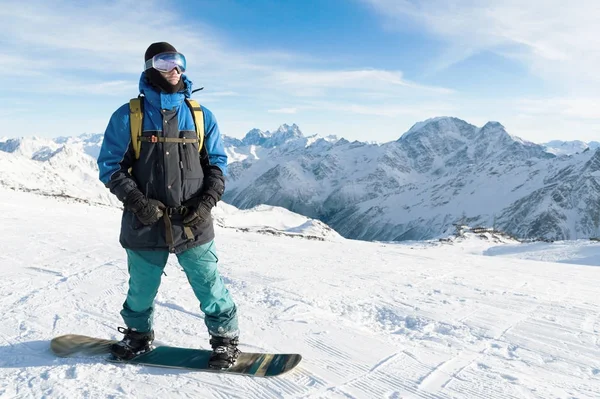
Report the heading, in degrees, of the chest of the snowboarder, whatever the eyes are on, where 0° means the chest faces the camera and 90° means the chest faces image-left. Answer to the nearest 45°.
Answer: approximately 0°
